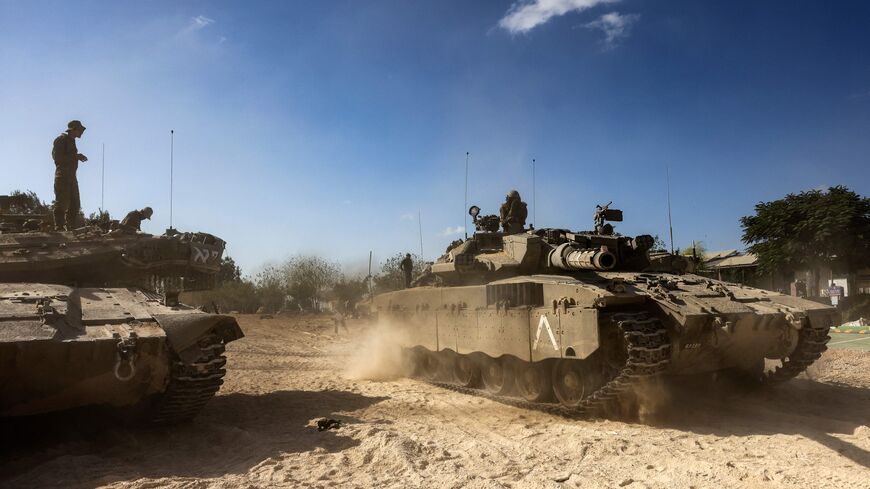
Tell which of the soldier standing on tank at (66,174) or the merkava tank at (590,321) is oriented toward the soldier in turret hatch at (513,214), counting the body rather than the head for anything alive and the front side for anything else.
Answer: the soldier standing on tank

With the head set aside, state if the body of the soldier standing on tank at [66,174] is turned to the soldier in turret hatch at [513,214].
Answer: yes

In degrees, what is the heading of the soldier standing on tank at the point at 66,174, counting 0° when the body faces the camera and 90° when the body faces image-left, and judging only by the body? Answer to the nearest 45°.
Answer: approximately 270°

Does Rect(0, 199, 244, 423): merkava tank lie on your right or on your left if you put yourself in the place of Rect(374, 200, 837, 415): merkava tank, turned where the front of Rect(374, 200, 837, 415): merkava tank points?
on your right

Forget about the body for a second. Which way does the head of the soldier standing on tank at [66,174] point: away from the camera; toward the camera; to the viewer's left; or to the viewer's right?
to the viewer's right

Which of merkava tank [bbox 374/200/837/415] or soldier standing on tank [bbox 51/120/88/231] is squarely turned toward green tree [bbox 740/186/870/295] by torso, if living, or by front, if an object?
the soldier standing on tank
